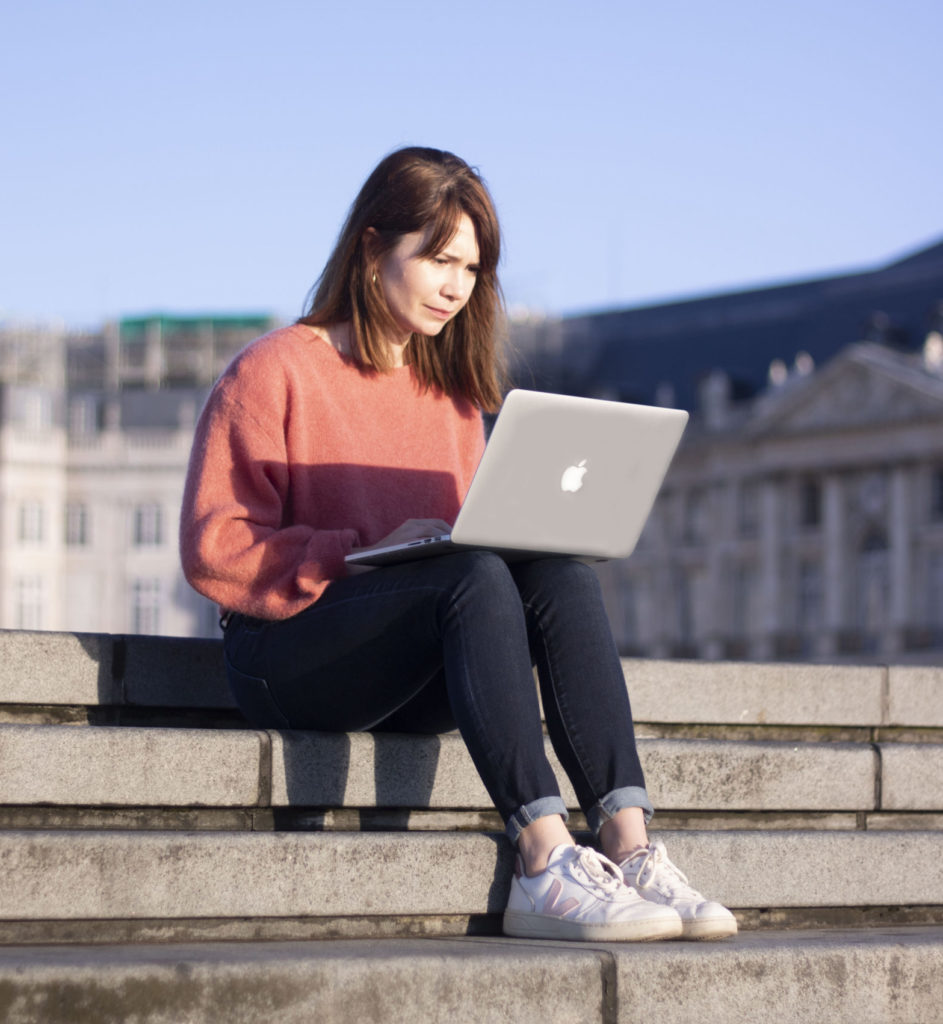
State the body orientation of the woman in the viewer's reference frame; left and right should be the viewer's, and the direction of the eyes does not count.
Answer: facing the viewer and to the right of the viewer

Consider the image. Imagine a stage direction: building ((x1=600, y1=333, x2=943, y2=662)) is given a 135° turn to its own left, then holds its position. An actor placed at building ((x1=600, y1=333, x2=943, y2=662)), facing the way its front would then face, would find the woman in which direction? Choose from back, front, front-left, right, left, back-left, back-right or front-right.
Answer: right

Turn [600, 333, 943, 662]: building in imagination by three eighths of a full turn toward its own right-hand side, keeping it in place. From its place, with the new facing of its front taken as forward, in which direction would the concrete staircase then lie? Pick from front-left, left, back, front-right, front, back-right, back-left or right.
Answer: back

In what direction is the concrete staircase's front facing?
toward the camera
